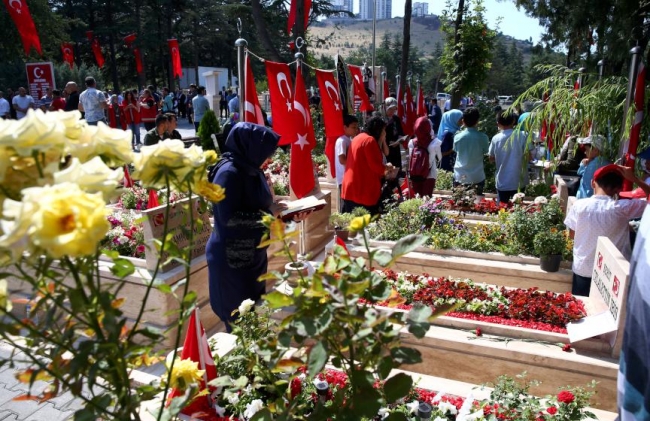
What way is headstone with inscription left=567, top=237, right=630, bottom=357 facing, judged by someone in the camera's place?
facing the viewer and to the left of the viewer

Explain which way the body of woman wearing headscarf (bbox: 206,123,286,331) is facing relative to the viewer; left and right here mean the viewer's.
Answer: facing to the right of the viewer

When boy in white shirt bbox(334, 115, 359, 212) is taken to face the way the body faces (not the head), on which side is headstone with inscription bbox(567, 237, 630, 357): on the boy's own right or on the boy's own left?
on the boy's own right

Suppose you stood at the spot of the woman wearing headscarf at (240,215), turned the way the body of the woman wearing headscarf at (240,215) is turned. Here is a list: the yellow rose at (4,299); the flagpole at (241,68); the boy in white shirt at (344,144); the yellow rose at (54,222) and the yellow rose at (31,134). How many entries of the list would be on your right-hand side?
3

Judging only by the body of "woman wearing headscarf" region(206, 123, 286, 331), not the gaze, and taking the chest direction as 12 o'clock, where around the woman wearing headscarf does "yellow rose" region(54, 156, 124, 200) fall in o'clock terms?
The yellow rose is roughly at 3 o'clock from the woman wearing headscarf.

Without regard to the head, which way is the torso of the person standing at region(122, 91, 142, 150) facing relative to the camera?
toward the camera

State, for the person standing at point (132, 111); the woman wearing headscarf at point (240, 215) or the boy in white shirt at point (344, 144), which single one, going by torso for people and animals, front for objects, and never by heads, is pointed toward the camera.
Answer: the person standing

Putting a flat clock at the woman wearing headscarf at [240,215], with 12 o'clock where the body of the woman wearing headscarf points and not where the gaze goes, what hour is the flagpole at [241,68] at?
The flagpole is roughly at 9 o'clock from the woman wearing headscarf.

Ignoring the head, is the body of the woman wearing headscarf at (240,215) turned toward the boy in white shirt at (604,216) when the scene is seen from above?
yes

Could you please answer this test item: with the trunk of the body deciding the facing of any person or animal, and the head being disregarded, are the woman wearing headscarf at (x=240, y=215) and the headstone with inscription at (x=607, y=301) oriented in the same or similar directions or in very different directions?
very different directions

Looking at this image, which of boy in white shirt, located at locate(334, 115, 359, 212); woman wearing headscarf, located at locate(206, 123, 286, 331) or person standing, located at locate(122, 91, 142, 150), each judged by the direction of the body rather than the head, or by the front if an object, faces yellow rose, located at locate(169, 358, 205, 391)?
the person standing

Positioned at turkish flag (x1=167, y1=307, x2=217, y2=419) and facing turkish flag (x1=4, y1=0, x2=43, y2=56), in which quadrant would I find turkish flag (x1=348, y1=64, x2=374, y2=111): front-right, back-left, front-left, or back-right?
front-right

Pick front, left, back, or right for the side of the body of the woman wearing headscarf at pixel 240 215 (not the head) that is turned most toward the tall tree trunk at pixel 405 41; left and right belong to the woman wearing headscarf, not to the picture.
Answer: left

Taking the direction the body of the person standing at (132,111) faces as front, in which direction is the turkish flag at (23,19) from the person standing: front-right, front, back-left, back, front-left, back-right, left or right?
right
